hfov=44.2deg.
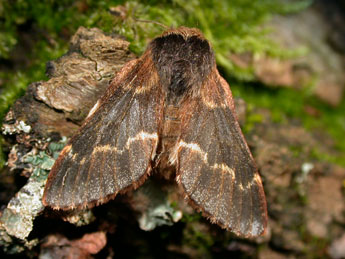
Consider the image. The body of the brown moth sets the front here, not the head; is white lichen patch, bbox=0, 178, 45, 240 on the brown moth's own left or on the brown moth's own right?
on the brown moth's own left

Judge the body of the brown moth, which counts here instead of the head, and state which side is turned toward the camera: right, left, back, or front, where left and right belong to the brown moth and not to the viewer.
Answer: back

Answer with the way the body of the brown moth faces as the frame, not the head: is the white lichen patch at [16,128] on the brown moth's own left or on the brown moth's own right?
on the brown moth's own left
